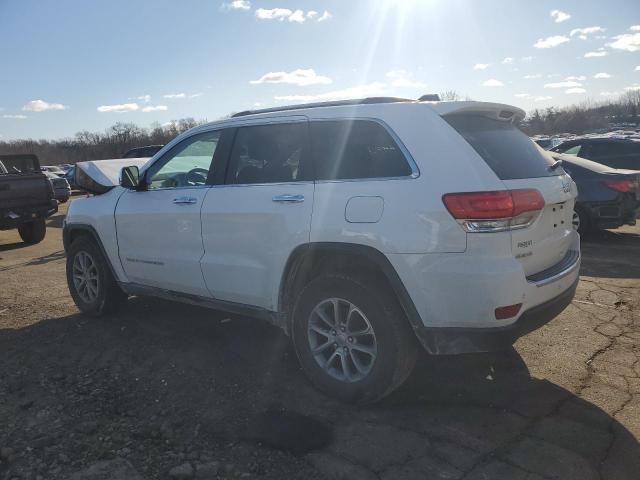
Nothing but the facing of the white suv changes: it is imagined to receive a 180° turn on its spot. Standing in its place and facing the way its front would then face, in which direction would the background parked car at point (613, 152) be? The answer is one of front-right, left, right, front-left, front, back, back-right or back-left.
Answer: left

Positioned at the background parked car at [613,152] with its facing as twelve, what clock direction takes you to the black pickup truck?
The black pickup truck is roughly at 11 o'clock from the background parked car.

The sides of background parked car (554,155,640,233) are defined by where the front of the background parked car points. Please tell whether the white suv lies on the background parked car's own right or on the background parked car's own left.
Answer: on the background parked car's own left

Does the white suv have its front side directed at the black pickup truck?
yes

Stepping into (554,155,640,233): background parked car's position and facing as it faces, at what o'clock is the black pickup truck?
The black pickup truck is roughly at 10 o'clock from the background parked car.

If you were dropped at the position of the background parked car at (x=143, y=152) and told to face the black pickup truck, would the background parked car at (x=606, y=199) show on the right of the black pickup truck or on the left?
left

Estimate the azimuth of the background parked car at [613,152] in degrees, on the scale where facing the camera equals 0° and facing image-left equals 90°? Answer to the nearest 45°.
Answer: approximately 90°

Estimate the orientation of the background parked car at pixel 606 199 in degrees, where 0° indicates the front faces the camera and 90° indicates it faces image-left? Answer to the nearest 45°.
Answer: approximately 135°

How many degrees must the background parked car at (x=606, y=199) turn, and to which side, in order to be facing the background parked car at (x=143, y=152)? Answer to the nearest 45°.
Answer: approximately 45° to its left

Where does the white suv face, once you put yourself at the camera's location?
facing away from the viewer and to the left of the viewer
